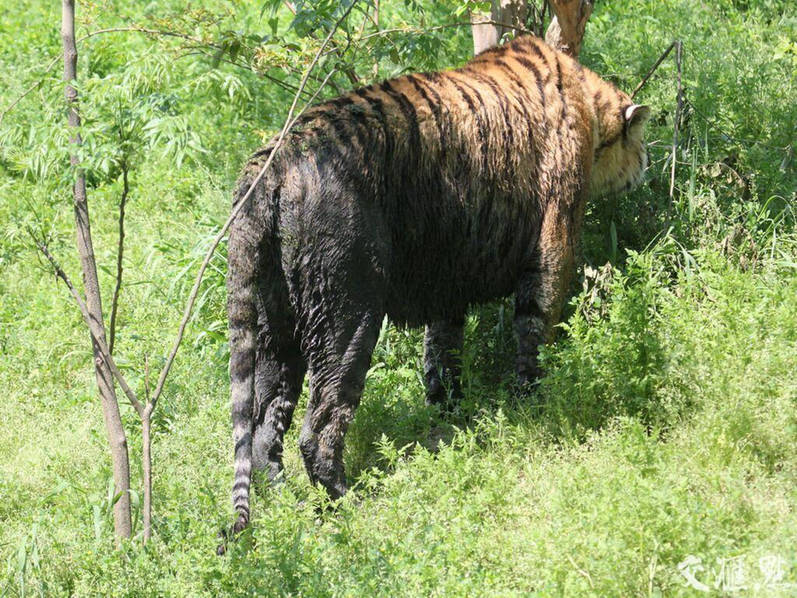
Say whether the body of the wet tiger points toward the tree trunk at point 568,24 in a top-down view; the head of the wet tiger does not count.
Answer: yes

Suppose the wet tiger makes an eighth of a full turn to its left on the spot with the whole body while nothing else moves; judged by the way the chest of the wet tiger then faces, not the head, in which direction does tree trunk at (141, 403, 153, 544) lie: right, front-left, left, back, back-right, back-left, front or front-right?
back-left

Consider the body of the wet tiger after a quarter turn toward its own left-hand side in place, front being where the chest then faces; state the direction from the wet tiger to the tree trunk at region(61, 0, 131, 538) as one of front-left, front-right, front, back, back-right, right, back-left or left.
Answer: left

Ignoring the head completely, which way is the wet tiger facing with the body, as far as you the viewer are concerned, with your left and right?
facing away from the viewer and to the right of the viewer

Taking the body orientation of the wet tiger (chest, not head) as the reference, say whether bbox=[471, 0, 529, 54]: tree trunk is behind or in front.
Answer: in front
